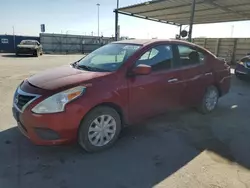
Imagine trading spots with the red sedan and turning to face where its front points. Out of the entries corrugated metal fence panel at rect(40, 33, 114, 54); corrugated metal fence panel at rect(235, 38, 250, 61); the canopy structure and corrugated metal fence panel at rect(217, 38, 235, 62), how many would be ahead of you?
0

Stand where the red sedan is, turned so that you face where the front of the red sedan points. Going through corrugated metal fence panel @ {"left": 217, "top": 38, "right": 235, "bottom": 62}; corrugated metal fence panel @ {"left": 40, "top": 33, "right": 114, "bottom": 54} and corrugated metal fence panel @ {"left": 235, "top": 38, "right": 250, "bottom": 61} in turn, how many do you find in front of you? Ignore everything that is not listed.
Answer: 0

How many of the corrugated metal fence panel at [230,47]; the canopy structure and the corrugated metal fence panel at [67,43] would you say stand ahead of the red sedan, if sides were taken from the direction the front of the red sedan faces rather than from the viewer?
0

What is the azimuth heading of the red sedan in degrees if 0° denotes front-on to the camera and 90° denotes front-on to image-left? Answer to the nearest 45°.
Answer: approximately 45°

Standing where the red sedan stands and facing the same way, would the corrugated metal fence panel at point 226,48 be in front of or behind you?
behind

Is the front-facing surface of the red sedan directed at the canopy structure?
no

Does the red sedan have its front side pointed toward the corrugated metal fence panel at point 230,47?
no

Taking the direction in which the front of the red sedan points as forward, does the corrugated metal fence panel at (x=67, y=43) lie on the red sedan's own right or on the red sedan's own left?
on the red sedan's own right

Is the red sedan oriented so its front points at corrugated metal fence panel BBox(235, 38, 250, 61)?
no
